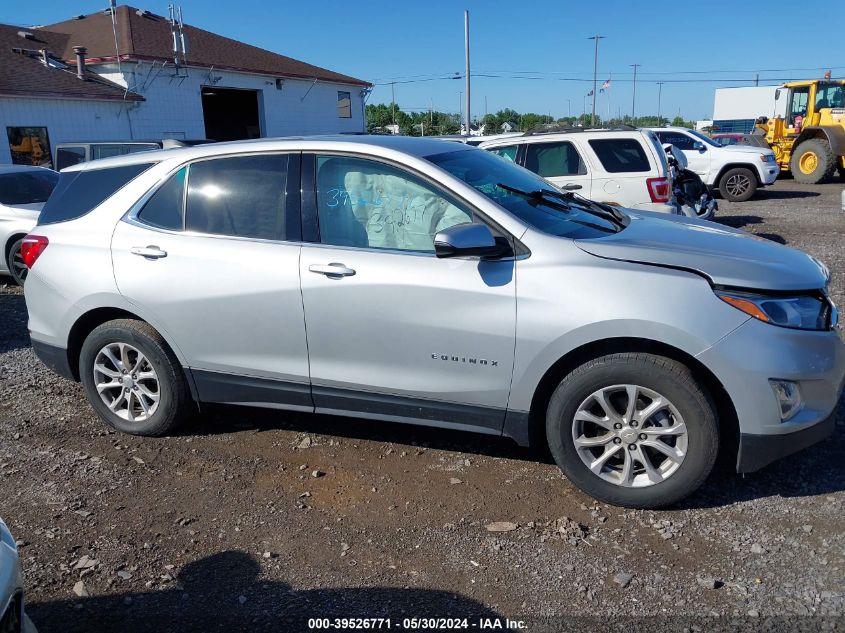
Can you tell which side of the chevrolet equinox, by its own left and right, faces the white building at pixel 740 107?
left

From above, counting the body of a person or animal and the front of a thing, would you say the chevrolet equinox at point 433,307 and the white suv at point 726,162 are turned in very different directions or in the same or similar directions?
same or similar directions

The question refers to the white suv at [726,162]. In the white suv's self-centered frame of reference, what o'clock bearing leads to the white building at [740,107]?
The white building is roughly at 9 o'clock from the white suv.

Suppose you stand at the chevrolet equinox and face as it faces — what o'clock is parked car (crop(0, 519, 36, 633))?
The parked car is roughly at 4 o'clock from the chevrolet equinox.

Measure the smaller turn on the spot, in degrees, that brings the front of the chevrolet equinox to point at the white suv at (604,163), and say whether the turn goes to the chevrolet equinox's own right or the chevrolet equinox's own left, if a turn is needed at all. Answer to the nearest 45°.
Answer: approximately 90° to the chevrolet equinox's own left

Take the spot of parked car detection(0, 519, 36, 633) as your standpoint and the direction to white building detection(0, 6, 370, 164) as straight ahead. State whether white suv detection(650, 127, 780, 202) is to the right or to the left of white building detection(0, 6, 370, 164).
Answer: right

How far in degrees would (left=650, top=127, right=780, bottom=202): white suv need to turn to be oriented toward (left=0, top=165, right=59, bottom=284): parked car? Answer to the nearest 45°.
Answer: approximately 135° to its right

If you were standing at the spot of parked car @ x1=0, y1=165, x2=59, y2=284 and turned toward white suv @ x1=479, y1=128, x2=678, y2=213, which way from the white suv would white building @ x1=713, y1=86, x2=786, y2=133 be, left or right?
left

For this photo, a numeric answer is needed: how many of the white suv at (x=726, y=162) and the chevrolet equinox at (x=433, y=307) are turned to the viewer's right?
2

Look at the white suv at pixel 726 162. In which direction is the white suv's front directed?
to the viewer's right

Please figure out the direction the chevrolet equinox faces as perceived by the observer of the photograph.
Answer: facing to the right of the viewer

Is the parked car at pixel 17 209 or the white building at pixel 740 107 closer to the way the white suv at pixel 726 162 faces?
the white building

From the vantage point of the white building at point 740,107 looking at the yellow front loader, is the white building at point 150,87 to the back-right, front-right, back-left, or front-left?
front-right

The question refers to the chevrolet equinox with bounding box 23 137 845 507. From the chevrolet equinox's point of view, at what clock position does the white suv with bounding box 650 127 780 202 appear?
The white suv is roughly at 10 o'clock from the chevrolet equinox.

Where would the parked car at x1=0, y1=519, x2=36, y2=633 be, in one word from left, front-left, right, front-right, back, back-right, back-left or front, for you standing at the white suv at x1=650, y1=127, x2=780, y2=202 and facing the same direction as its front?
right
